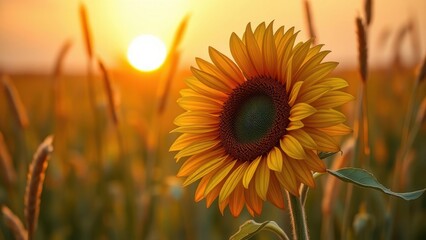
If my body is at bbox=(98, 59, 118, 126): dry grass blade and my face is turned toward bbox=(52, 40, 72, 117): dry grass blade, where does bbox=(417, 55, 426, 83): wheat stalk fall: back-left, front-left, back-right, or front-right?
back-right

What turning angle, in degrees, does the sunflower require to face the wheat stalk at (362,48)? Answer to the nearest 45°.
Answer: approximately 180°

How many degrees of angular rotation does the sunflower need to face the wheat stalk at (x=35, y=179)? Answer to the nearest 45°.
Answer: approximately 45° to its right

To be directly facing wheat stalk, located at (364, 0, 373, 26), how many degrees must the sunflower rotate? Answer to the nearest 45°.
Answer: approximately 180°

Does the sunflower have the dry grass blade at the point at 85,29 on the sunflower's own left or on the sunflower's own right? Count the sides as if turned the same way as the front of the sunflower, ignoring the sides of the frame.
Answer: on the sunflower's own right

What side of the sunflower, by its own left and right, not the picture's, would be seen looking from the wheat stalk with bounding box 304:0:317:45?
back

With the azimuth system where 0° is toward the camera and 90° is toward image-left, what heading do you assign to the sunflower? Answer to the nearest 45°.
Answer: approximately 45°

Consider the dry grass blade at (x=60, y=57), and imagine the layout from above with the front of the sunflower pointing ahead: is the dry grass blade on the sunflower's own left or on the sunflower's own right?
on the sunflower's own right

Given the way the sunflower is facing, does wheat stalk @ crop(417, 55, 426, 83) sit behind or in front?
behind
